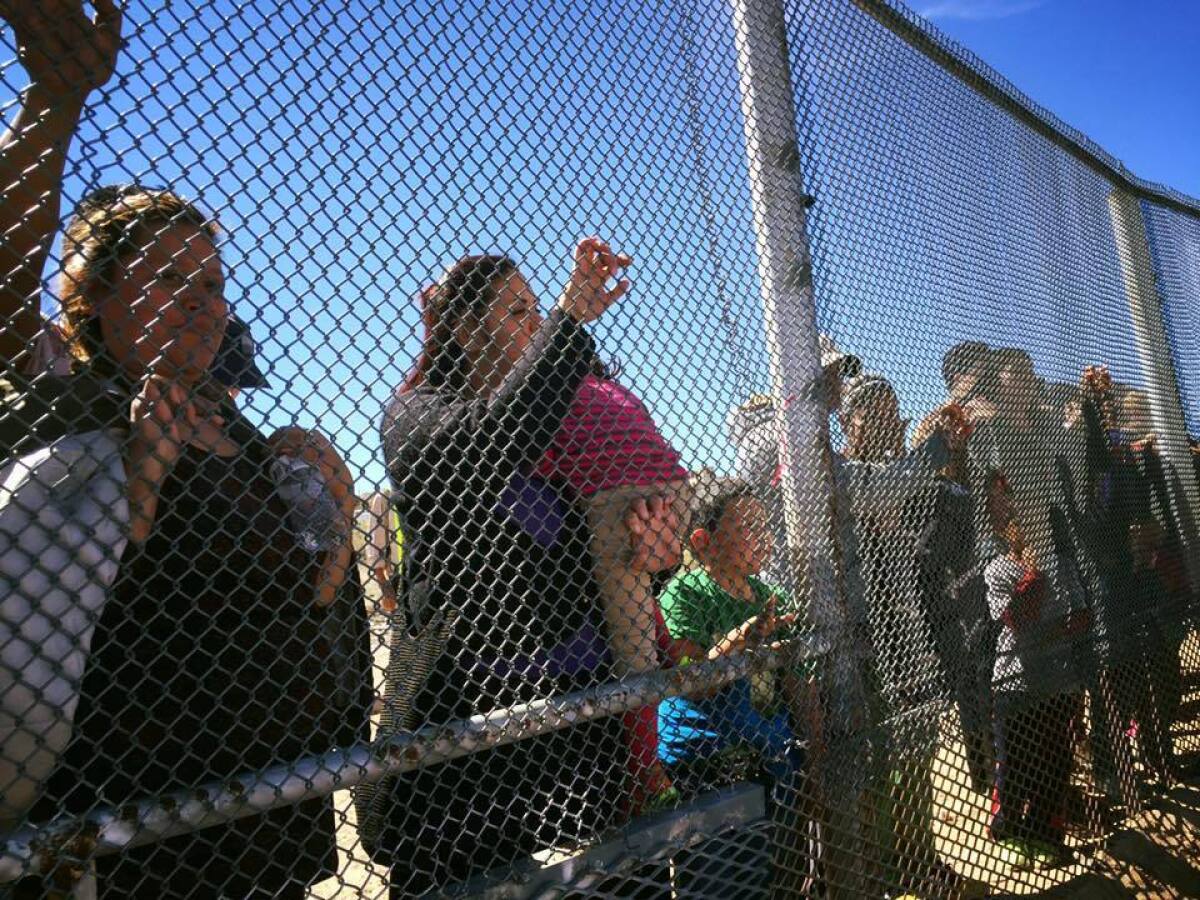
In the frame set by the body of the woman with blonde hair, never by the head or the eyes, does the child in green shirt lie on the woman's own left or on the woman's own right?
on the woman's own left

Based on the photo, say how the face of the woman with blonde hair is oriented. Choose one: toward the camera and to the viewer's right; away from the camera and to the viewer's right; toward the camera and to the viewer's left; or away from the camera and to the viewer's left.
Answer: toward the camera and to the viewer's right

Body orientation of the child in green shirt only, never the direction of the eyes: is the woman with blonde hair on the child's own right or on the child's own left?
on the child's own right

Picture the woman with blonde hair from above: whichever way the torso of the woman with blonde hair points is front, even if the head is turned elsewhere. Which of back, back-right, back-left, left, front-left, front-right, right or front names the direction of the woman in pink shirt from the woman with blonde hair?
front-left

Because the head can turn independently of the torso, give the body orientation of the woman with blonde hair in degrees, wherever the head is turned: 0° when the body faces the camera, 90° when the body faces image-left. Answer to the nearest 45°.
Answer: approximately 315°

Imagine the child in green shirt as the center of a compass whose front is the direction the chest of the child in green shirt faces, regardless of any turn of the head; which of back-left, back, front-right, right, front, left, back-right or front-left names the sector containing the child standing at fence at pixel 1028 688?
left

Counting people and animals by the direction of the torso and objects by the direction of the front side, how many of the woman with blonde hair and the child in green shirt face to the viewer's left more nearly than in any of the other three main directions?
0
